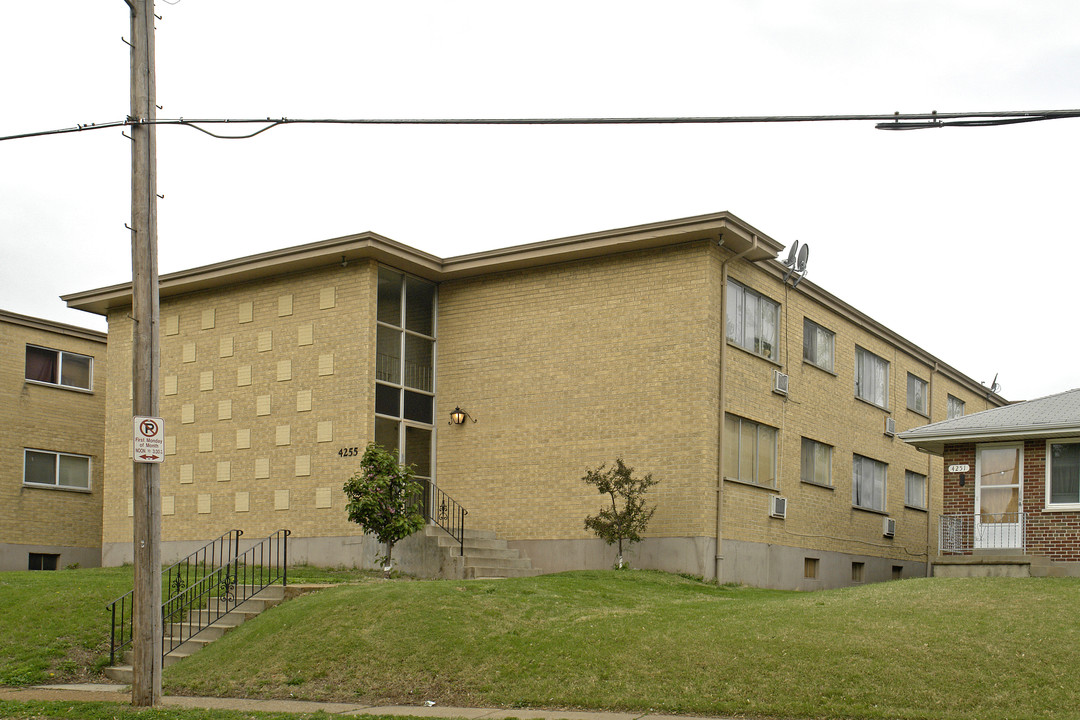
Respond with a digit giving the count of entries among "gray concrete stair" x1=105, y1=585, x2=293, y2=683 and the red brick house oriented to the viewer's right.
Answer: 0

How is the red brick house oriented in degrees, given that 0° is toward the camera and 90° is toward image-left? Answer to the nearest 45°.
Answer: approximately 0°

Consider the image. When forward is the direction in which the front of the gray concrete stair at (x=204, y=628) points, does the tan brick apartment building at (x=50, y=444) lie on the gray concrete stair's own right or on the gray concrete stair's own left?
on the gray concrete stair's own right

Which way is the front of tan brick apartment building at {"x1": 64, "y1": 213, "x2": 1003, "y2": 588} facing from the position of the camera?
facing the viewer and to the left of the viewer
